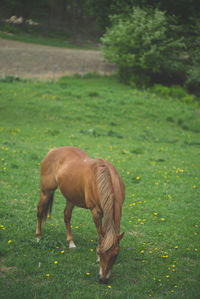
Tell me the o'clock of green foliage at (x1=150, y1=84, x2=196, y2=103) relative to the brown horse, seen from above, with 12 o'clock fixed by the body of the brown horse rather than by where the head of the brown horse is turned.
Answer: The green foliage is roughly at 8 o'clock from the brown horse.

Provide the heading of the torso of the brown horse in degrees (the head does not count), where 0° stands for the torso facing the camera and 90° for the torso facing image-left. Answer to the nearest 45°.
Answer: approximately 315°

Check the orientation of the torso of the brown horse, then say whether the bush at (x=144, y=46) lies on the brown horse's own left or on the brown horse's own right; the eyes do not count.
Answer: on the brown horse's own left
